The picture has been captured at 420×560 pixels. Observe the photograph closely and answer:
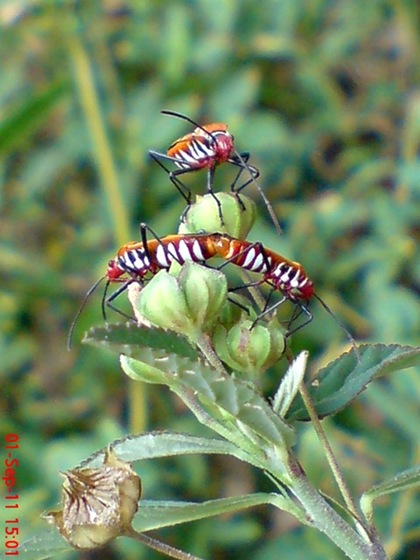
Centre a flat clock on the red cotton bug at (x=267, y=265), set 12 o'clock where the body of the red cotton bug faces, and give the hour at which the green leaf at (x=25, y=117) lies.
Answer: The green leaf is roughly at 8 o'clock from the red cotton bug.

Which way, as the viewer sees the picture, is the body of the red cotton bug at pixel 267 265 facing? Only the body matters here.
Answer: to the viewer's right

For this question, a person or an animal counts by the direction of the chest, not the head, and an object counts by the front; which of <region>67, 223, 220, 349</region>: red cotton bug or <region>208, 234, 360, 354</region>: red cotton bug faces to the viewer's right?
<region>208, 234, 360, 354</region>: red cotton bug

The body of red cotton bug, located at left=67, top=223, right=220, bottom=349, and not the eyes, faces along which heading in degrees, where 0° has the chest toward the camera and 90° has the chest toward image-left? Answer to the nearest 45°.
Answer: approximately 90°

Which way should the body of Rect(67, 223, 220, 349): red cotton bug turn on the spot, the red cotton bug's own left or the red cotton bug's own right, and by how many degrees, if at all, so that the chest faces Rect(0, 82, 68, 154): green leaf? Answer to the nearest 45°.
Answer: approximately 90° to the red cotton bug's own right

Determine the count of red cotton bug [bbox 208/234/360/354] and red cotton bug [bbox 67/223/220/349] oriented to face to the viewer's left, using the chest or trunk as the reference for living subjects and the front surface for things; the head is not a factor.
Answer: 1

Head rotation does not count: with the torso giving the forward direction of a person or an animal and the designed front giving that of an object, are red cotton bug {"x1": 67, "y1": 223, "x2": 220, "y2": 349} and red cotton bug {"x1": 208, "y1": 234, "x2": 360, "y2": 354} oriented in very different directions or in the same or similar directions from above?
very different directions

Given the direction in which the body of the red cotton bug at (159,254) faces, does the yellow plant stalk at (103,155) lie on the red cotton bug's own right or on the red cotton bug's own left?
on the red cotton bug's own right
